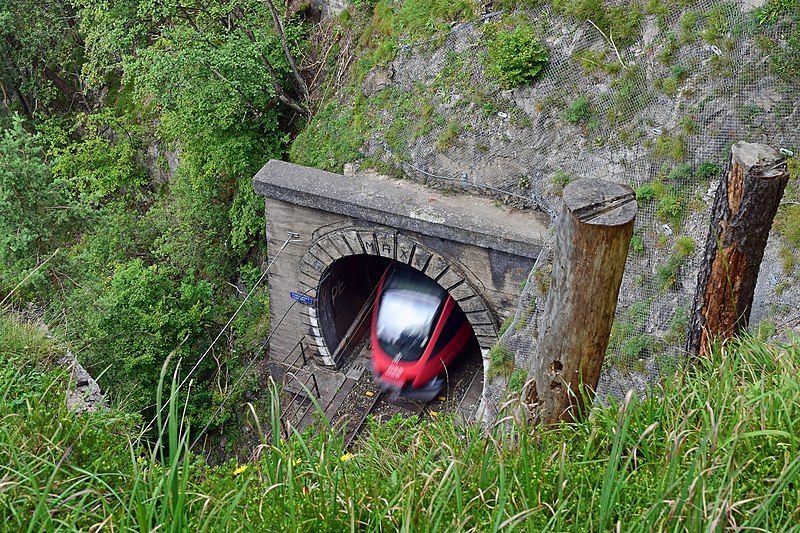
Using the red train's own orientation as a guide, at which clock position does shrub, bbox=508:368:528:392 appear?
The shrub is roughly at 10 o'clock from the red train.

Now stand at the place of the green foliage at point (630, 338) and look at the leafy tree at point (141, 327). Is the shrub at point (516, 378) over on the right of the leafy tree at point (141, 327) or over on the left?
left

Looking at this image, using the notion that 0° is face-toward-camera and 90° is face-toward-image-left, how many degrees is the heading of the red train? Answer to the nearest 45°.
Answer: approximately 45°

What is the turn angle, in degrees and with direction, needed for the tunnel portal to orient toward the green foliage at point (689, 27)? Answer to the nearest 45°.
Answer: approximately 135° to its left

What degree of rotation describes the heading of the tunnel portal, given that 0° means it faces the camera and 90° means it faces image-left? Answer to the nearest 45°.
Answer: approximately 45°
